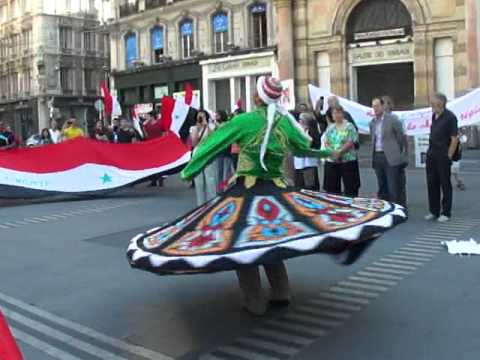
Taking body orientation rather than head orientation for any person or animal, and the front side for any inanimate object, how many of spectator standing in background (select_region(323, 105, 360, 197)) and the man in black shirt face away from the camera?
0

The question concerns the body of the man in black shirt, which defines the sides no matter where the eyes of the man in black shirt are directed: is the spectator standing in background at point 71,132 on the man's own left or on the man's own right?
on the man's own right

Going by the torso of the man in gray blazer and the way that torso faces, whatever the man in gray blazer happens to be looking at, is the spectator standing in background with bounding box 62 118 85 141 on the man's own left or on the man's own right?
on the man's own right

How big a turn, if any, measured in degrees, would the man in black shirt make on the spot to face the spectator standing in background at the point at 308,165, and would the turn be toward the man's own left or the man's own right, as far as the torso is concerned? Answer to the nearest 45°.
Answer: approximately 90° to the man's own right

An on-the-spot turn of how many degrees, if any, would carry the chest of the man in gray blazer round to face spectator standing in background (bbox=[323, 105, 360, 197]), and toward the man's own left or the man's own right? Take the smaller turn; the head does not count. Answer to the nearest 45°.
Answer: approximately 45° to the man's own right

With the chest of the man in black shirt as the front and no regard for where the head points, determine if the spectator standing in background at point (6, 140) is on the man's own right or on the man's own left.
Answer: on the man's own right

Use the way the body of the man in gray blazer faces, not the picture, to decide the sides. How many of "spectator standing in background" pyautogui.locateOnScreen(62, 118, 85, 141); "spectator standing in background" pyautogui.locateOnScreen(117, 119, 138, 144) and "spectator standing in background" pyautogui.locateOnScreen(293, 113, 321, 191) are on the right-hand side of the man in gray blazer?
3

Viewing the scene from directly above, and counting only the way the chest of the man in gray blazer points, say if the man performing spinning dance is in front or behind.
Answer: in front

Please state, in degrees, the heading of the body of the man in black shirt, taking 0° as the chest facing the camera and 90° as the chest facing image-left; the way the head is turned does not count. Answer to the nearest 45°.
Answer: approximately 45°

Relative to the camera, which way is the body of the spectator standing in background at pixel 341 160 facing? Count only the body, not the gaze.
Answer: toward the camera

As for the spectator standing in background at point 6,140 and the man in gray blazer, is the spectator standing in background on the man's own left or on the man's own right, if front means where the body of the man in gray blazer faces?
on the man's own right

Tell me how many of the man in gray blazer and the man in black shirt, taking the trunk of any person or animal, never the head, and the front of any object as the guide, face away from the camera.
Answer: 0
